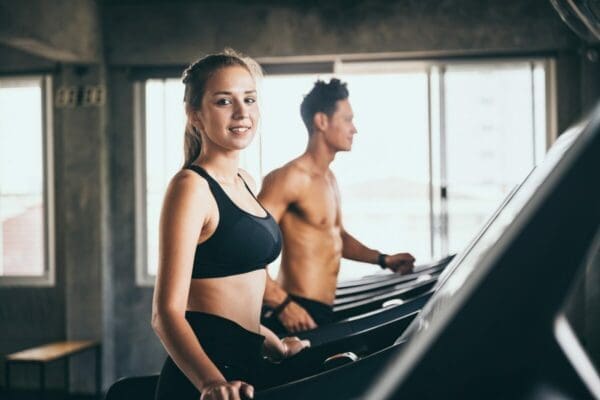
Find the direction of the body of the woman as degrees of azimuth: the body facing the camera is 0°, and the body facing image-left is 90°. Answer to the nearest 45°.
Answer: approximately 315°

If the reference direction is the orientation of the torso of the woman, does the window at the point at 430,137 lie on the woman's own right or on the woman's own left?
on the woman's own left

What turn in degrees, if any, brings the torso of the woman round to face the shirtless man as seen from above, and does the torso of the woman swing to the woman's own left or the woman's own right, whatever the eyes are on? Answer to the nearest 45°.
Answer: approximately 135° to the woman's own left

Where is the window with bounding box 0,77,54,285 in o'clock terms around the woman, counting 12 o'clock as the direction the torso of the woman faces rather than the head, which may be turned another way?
The window is roughly at 7 o'clock from the woman.

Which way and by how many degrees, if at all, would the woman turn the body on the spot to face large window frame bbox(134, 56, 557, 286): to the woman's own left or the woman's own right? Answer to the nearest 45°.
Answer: approximately 90° to the woman's own left

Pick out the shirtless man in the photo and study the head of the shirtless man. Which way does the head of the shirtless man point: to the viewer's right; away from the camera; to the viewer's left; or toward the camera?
to the viewer's right
